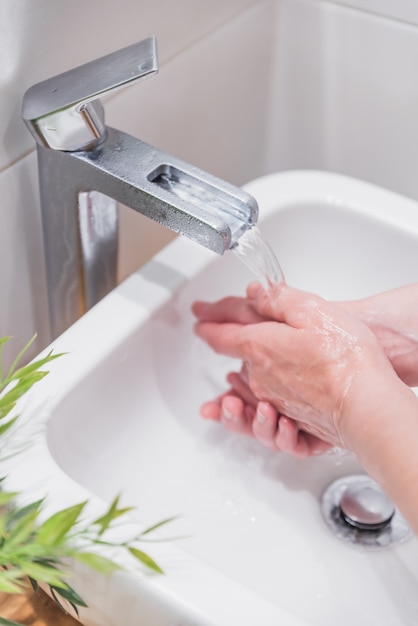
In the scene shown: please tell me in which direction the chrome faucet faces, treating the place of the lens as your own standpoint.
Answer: facing the viewer and to the right of the viewer
